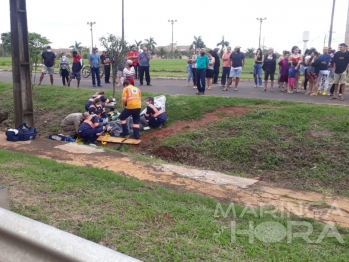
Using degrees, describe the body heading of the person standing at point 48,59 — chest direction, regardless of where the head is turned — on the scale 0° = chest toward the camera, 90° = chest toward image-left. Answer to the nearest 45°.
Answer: approximately 0°

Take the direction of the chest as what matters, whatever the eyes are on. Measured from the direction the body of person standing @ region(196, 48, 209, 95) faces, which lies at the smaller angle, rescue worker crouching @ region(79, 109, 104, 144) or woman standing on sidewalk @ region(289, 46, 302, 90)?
the rescue worker crouching

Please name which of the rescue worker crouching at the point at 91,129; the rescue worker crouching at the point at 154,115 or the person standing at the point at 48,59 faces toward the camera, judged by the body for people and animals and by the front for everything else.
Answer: the person standing

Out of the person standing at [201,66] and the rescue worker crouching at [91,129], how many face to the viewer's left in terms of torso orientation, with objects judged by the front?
0

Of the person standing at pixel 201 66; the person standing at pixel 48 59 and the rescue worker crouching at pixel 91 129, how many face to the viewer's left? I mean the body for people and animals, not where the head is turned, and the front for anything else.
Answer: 0

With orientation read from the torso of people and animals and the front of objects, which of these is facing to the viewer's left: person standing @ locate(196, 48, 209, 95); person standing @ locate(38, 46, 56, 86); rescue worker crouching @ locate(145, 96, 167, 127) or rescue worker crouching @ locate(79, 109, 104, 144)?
rescue worker crouching @ locate(145, 96, 167, 127)

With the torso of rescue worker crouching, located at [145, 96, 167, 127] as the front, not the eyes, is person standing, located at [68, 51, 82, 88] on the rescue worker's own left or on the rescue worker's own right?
on the rescue worker's own right

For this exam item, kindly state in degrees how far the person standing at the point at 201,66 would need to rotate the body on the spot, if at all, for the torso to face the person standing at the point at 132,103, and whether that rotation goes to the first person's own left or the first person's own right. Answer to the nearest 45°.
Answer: approximately 45° to the first person's own right

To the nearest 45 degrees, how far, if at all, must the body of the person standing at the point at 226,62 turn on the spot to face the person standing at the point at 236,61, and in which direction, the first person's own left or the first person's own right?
approximately 90° to the first person's own left

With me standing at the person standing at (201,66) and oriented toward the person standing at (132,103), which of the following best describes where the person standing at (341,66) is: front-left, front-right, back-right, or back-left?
back-left

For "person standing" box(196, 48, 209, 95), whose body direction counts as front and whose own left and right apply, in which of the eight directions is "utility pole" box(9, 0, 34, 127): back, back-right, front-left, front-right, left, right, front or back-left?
front-right

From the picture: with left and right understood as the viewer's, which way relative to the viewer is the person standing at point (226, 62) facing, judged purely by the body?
facing the viewer and to the left of the viewer

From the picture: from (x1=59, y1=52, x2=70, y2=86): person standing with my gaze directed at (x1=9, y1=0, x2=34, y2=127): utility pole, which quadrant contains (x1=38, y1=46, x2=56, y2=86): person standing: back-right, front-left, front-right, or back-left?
front-right

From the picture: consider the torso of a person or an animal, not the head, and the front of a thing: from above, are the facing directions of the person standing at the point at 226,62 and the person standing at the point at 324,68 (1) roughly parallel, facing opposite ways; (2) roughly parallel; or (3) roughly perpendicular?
roughly parallel

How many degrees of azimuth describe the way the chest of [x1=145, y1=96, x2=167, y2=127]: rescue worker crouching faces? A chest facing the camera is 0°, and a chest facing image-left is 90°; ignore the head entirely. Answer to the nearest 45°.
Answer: approximately 90°

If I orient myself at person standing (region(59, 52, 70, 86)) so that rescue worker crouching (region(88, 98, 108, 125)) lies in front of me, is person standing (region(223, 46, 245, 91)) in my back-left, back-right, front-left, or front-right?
front-left

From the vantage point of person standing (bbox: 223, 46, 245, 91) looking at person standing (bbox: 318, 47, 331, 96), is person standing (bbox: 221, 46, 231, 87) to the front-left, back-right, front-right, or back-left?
back-left
